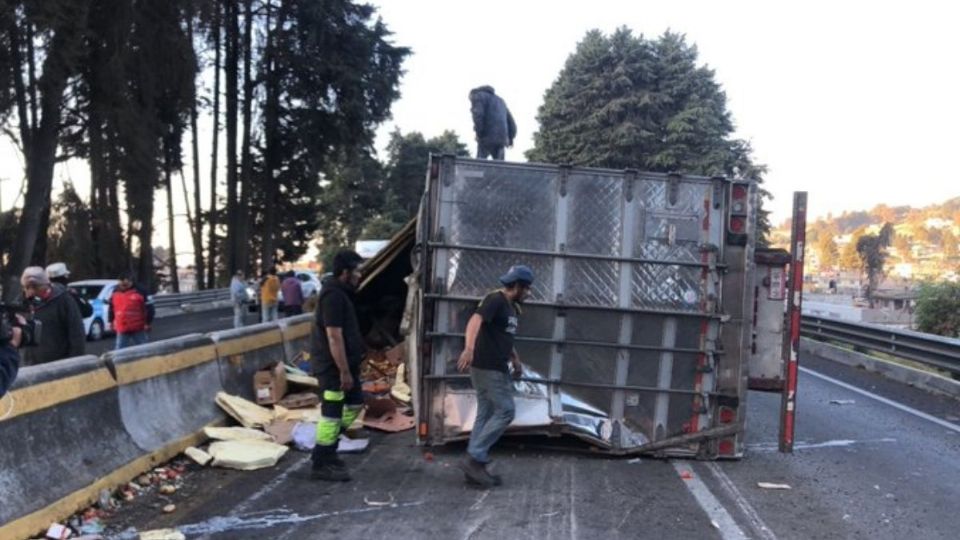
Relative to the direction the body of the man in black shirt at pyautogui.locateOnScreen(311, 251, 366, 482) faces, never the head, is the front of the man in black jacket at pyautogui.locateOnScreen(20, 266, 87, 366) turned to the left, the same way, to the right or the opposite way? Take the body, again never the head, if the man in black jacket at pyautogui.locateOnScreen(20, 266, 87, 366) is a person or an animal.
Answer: the opposite way

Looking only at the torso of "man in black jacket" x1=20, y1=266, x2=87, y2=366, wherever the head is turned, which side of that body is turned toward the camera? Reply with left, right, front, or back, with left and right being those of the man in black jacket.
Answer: left

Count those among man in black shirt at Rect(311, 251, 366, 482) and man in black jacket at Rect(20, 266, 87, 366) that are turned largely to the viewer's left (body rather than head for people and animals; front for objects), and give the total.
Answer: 1
